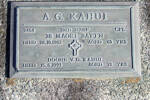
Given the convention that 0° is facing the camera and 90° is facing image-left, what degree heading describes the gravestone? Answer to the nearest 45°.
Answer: approximately 0°
